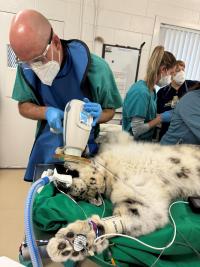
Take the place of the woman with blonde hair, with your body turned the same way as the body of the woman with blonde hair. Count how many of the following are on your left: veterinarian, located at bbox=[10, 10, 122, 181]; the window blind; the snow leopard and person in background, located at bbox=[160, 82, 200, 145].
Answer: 1

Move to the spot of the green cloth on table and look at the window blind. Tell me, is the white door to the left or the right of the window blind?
left

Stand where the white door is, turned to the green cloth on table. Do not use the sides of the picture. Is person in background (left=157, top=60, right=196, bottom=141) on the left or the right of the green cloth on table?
left

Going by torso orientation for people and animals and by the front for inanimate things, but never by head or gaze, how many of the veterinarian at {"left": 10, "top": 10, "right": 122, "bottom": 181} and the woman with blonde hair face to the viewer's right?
1
